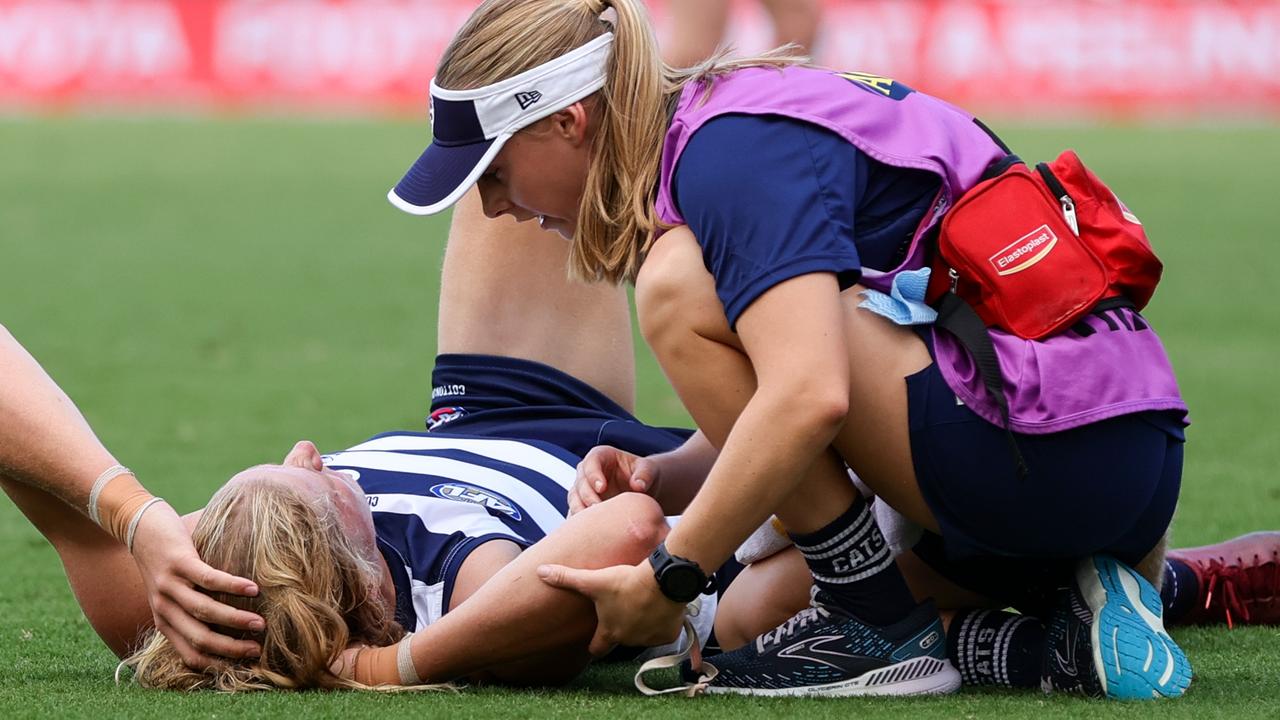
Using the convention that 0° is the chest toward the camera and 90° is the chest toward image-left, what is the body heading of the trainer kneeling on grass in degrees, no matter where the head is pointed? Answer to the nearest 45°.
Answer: approximately 90°
